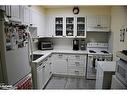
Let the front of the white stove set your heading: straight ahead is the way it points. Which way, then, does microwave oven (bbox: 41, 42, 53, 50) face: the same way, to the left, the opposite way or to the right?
the same way

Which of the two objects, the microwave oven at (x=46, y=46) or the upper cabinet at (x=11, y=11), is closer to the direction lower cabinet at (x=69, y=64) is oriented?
the upper cabinet

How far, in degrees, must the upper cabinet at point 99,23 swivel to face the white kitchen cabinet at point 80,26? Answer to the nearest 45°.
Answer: approximately 90° to its right

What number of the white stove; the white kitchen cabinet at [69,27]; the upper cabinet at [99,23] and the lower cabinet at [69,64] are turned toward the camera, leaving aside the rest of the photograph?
4

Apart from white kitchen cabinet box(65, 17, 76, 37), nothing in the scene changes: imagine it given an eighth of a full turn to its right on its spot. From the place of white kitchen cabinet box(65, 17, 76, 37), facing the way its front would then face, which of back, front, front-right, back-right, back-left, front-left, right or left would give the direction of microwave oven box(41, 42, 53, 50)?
front-right

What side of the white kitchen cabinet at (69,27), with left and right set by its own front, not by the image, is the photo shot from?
front

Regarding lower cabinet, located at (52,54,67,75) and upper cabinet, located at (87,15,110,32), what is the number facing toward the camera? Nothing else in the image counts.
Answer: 2

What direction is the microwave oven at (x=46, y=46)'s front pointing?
toward the camera

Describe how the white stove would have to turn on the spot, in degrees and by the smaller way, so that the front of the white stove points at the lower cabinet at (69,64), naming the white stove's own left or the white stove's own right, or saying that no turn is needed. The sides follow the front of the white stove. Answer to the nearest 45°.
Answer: approximately 90° to the white stove's own right

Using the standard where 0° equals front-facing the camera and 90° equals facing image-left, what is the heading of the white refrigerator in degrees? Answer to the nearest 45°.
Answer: approximately 315°

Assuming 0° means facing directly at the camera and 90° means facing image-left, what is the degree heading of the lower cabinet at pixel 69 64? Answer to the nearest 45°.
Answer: approximately 0°

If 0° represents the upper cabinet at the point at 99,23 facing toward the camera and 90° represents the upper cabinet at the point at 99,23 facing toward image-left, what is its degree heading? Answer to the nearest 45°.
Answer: approximately 0°
